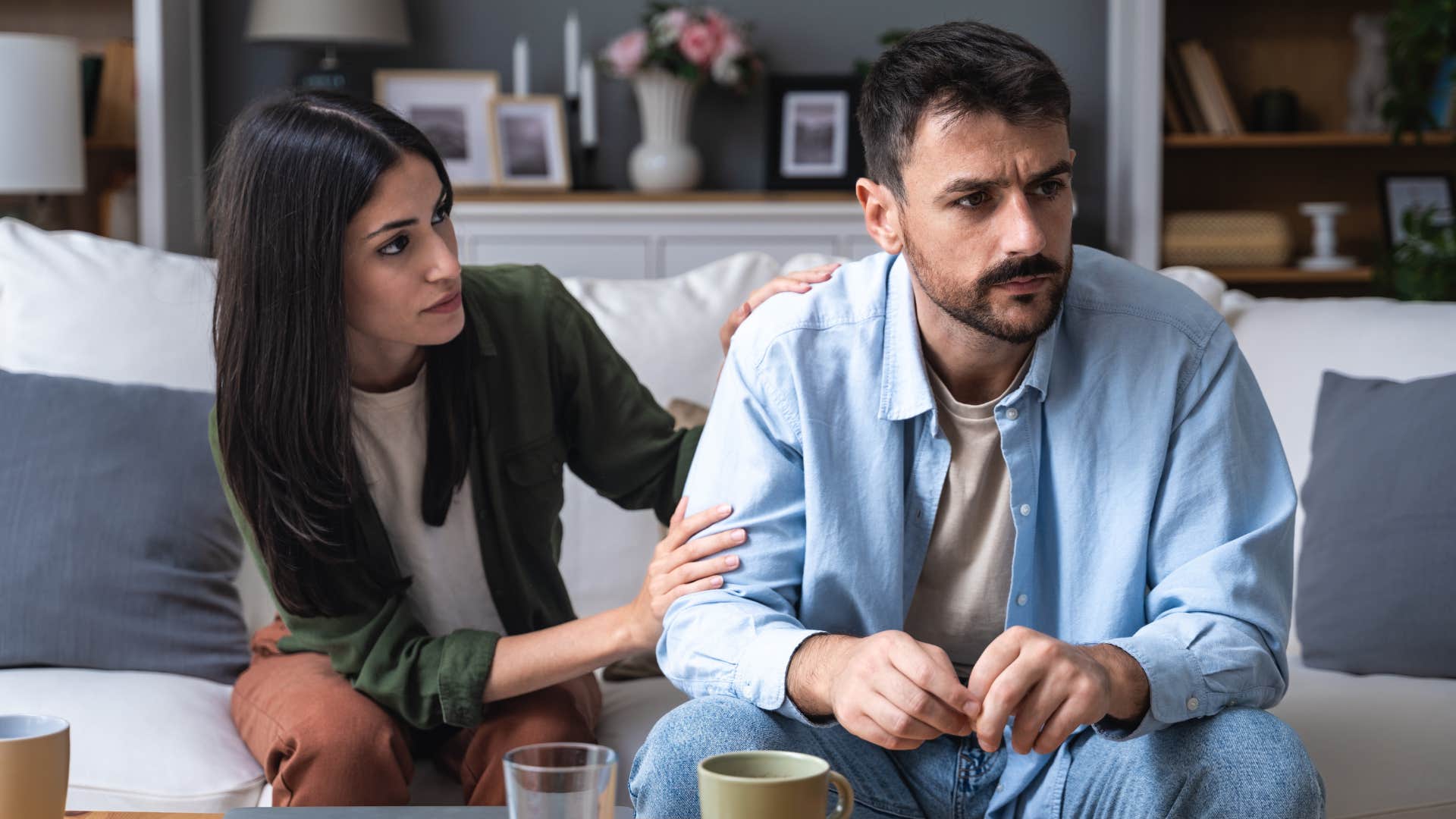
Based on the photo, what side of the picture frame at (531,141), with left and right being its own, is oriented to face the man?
front

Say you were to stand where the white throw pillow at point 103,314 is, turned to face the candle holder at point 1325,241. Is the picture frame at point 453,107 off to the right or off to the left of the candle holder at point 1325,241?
left

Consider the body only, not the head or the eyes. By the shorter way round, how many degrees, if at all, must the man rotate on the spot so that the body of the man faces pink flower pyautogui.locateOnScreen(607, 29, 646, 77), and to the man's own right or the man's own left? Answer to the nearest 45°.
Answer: approximately 180°

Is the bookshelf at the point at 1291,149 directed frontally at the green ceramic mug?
yes

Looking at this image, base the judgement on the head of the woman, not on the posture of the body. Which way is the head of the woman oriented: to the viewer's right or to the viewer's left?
to the viewer's right

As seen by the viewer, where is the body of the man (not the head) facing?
toward the camera

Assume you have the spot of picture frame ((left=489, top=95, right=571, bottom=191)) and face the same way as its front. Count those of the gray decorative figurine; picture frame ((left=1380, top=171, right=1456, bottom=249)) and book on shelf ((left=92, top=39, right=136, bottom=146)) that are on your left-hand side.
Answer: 2

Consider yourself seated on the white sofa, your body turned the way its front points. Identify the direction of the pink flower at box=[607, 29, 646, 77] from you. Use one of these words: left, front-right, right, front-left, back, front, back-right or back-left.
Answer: back

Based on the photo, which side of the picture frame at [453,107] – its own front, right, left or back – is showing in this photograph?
front

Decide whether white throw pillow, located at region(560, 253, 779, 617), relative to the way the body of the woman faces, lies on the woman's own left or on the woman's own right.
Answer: on the woman's own left

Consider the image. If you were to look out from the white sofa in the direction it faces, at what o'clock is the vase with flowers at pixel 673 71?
The vase with flowers is roughly at 6 o'clock from the white sofa.

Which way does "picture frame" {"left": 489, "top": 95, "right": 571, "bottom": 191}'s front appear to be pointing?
toward the camera
